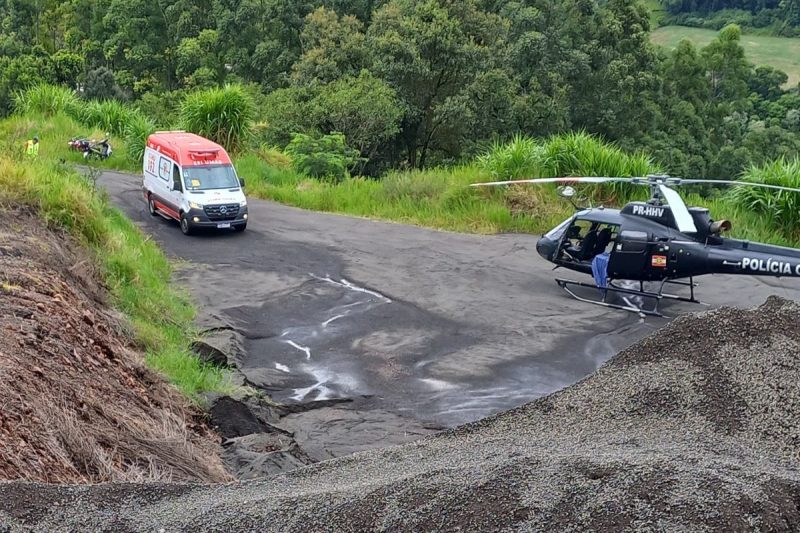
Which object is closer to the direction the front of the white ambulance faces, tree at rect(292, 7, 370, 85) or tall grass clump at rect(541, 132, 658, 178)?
the tall grass clump

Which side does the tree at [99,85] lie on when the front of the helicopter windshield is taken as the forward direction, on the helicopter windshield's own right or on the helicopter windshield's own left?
on the helicopter windshield's own right

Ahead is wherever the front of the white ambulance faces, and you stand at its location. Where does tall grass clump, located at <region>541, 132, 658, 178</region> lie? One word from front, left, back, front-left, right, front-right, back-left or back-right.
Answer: front-left

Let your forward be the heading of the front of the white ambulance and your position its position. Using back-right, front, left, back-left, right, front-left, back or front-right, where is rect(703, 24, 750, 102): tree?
left

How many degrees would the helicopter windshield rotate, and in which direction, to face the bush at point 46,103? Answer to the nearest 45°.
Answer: approximately 45° to its right

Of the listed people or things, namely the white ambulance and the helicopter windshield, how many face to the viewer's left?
1

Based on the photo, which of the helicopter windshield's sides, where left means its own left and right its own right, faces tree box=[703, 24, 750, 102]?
right

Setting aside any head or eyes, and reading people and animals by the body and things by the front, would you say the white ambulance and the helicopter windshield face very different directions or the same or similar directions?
very different directions

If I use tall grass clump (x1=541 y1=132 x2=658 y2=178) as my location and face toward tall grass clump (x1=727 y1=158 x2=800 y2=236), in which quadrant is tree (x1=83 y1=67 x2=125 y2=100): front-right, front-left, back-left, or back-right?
back-left

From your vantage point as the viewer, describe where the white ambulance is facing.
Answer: facing the viewer and to the right of the viewer

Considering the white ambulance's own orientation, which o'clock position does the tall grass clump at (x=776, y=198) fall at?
The tall grass clump is roughly at 11 o'clock from the white ambulance.

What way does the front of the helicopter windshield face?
to the viewer's left

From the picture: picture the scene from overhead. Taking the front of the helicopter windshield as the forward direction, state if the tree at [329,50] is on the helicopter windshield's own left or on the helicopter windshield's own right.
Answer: on the helicopter windshield's own right

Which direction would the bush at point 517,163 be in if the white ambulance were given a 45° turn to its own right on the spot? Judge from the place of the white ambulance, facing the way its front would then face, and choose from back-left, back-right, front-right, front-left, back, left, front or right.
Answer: left

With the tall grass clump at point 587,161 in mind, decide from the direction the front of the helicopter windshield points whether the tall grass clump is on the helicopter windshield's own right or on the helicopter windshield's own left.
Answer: on the helicopter windshield's own right

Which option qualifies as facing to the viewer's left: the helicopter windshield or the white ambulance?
the helicopter windshield
